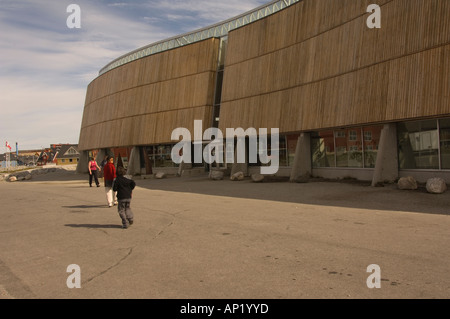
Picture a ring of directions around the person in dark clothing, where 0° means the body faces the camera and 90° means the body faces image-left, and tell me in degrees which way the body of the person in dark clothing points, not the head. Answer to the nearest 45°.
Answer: approximately 180°

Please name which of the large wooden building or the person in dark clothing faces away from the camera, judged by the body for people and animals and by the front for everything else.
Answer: the person in dark clothing

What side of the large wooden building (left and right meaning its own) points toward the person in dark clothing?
front

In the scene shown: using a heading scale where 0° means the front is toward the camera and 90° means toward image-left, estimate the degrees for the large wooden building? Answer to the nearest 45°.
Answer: approximately 45°

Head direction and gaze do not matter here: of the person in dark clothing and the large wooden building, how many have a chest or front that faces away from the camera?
1
